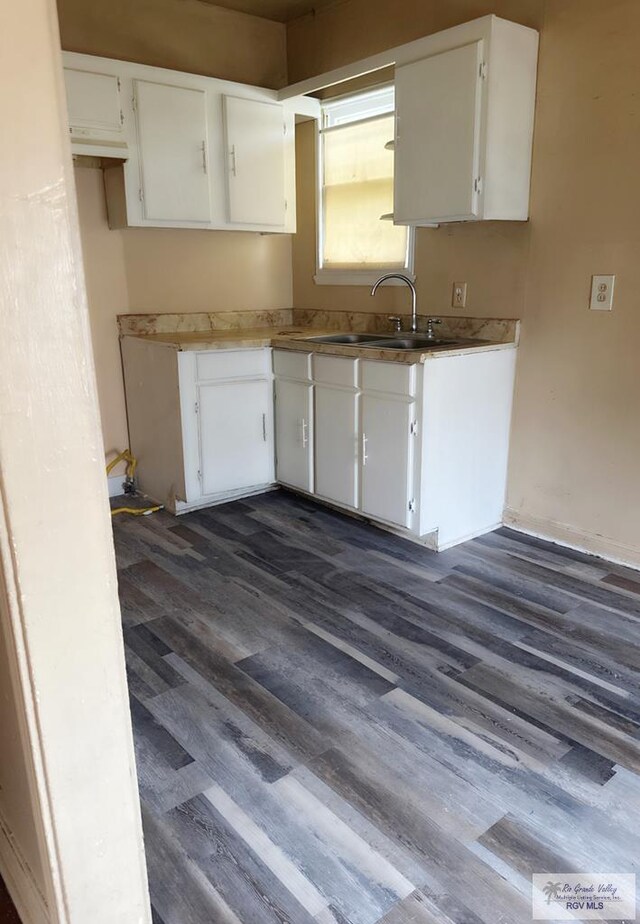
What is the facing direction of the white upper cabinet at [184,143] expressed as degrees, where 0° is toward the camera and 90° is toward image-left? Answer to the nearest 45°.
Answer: approximately 315°

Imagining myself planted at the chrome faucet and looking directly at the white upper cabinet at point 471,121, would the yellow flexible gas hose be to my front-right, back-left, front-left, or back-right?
back-right

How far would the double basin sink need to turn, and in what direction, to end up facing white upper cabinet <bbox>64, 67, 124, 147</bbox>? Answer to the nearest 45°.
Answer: approximately 45° to its right

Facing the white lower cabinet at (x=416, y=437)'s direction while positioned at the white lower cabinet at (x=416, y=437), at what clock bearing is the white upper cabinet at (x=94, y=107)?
The white upper cabinet is roughly at 2 o'clock from the white lower cabinet.

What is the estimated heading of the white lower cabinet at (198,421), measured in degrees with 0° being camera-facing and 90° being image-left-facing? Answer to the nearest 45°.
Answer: approximately 315°

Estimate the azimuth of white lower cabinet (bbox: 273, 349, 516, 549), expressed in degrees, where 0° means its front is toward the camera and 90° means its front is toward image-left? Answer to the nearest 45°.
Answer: approximately 45°

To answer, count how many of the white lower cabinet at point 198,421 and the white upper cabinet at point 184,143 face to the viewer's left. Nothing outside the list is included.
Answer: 0
